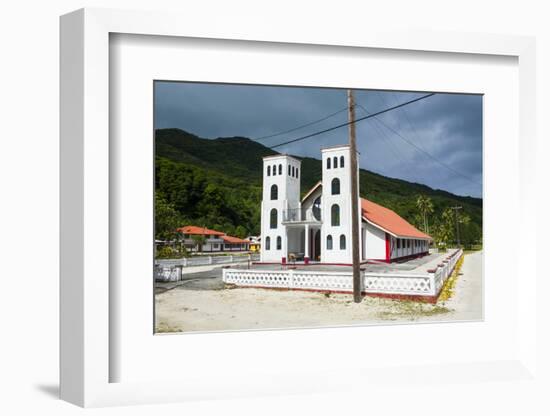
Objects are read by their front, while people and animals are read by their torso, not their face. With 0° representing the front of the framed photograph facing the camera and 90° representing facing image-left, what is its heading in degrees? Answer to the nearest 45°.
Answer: approximately 315°
